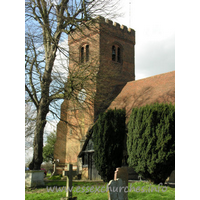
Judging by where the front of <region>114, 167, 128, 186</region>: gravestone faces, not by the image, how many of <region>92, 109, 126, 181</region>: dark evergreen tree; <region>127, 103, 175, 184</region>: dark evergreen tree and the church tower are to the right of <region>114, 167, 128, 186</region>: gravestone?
0

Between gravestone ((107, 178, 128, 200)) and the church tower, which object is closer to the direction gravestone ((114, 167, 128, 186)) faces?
the gravestone

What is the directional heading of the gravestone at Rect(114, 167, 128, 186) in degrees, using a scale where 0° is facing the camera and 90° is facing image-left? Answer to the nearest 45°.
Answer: approximately 315°

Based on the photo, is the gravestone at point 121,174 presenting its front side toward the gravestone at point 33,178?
no

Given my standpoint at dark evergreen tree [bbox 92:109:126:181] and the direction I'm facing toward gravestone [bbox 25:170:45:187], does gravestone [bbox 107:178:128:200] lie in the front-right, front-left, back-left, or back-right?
front-left

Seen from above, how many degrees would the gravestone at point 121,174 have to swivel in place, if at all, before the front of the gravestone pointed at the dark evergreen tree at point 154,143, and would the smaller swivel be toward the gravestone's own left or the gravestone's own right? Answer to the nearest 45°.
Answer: approximately 135° to the gravestone's own left

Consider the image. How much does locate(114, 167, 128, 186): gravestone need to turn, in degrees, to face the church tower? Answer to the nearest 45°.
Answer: approximately 135° to its left

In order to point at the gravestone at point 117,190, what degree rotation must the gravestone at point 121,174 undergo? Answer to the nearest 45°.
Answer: approximately 45° to its right

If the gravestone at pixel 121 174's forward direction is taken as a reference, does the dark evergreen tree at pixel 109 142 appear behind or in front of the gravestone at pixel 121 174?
behind
